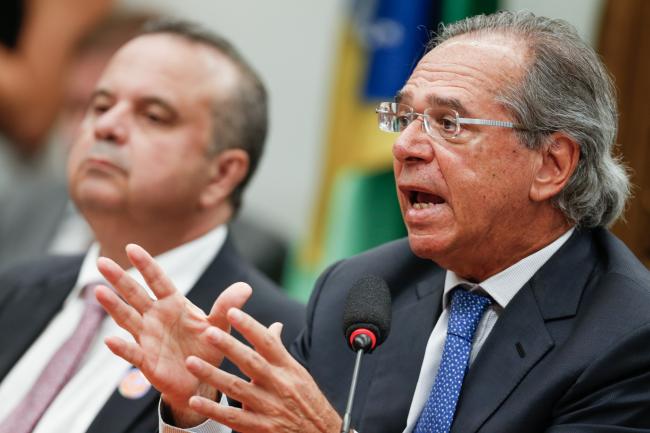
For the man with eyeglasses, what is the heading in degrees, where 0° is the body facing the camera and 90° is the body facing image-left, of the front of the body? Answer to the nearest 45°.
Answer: approximately 45°

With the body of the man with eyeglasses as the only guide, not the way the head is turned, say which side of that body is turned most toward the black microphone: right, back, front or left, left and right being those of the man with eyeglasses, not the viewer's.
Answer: front

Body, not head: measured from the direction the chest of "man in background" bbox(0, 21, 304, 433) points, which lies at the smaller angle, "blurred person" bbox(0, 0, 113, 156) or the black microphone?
the black microphone

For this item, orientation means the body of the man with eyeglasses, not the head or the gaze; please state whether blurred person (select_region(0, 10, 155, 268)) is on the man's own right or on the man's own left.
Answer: on the man's own right

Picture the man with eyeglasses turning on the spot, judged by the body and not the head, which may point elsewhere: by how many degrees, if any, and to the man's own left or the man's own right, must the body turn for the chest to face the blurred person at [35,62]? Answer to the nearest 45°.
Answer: approximately 90° to the man's own right

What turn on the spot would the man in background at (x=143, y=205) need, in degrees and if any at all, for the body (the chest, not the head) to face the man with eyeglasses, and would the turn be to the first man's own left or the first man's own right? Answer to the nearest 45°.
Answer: approximately 90° to the first man's own left

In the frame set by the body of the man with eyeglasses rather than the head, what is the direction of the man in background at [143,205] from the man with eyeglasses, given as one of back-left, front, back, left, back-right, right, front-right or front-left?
right

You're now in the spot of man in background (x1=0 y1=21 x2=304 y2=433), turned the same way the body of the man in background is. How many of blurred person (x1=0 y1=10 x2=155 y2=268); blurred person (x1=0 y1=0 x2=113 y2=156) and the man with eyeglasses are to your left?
1

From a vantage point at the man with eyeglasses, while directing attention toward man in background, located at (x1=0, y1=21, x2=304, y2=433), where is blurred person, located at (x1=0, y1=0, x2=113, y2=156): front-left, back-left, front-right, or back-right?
front-right

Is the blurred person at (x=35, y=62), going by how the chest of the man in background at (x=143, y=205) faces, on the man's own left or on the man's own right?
on the man's own right

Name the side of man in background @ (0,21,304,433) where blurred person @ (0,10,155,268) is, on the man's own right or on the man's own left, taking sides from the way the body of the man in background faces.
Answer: on the man's own right

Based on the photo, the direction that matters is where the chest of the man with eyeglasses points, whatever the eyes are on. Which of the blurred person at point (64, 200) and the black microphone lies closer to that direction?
the black microphone
